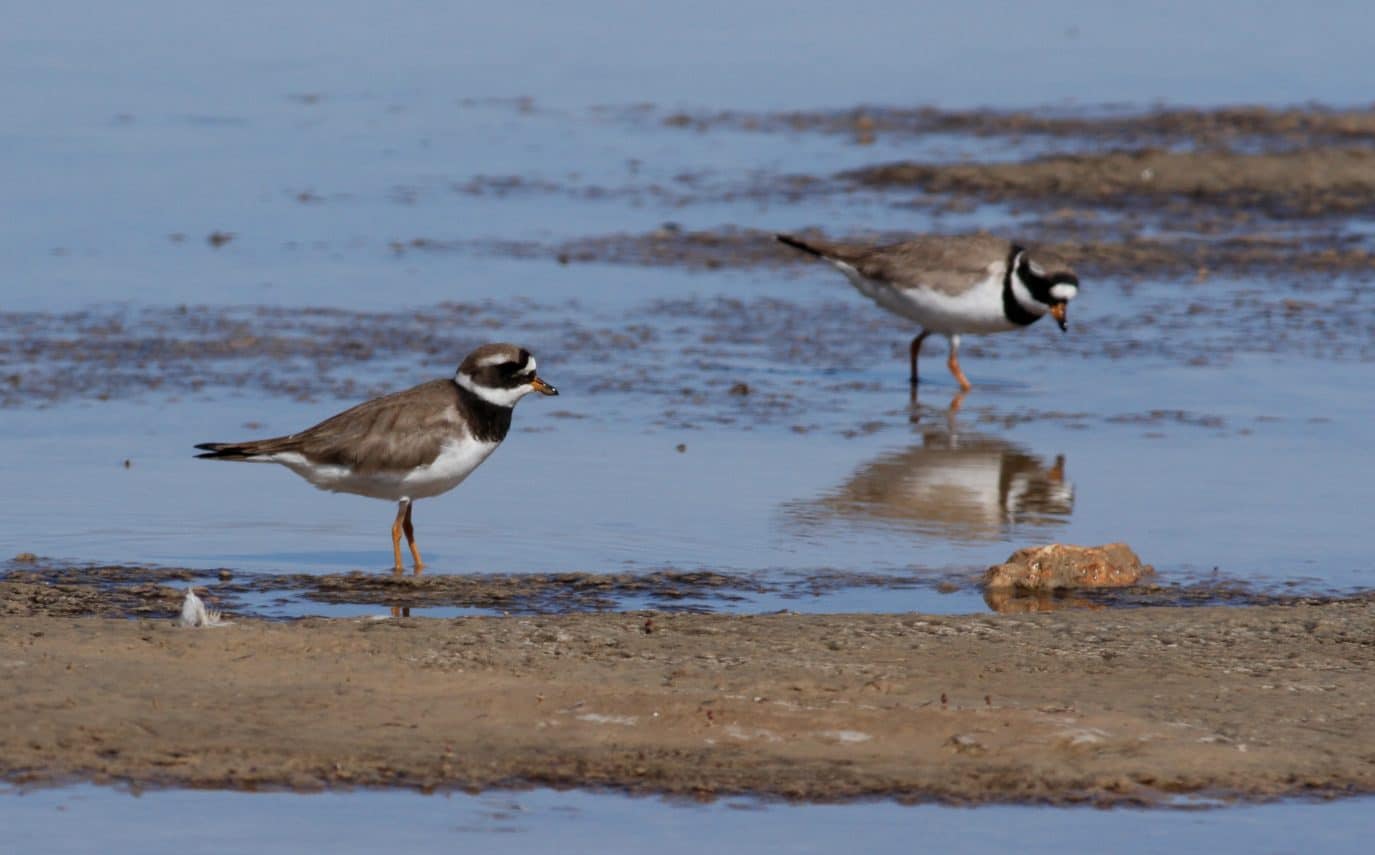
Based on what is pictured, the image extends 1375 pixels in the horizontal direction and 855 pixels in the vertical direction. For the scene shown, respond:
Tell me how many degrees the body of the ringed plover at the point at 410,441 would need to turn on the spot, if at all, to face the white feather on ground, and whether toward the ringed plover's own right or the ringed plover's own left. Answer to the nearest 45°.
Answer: approximately 135° to the ringed plover's own right

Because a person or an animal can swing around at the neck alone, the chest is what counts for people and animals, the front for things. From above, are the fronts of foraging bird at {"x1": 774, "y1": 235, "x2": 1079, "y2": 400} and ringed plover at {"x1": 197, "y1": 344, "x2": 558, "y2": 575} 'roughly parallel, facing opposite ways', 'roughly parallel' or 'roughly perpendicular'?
roughly parallel

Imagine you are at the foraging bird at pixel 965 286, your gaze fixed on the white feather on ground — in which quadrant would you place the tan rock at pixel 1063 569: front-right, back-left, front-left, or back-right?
front-left

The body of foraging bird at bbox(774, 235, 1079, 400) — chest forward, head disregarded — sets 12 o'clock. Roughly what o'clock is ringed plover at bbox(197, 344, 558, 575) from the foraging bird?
The ringed plover is roughly at 4 o'clock from the foraging bird.

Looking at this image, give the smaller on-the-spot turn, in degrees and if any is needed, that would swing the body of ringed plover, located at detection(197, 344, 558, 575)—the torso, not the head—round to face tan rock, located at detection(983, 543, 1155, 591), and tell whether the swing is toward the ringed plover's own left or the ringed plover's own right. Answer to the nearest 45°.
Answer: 0° — it already faces it

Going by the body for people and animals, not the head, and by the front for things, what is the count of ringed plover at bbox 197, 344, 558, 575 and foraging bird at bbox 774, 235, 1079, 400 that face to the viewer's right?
2

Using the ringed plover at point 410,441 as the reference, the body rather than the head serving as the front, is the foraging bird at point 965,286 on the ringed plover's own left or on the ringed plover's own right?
on the ringed plover's own left

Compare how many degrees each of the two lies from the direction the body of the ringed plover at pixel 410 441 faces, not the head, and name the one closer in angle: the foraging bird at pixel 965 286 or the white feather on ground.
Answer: the foraging bird

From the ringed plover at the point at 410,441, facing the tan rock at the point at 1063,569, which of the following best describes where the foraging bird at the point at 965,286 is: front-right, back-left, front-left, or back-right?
front-left

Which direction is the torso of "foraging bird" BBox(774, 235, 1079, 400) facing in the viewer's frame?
to the viewer's right

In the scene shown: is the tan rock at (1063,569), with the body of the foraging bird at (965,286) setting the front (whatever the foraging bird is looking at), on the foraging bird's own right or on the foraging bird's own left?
on the foraging bird's own right

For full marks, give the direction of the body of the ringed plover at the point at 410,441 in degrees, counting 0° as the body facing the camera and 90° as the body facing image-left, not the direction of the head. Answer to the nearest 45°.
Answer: approximately 270°
